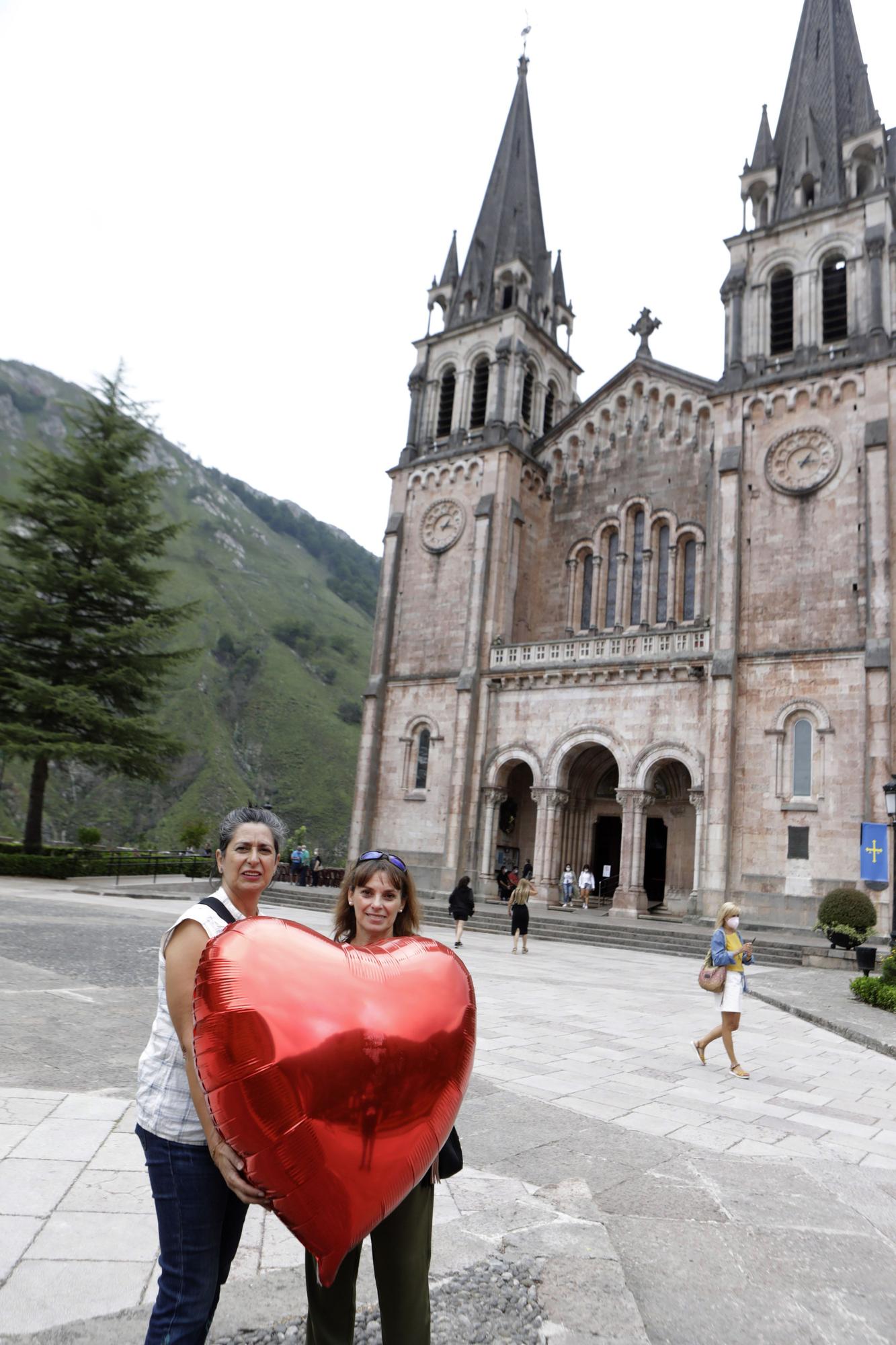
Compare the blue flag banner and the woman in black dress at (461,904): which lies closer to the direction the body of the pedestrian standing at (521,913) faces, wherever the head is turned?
the blue flag banner

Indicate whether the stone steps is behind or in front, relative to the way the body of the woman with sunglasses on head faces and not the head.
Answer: behind

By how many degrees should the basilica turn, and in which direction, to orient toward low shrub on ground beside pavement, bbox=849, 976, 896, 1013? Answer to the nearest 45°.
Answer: approximately 45° to its left

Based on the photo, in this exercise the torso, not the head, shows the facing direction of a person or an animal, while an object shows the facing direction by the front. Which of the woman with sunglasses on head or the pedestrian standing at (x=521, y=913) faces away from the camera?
the pedestrian standing

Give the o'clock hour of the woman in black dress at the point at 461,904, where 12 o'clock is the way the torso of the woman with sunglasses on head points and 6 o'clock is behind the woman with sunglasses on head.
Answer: The woman in black dress is roughly at 6 o'clock from the woman with sunglasses on head.

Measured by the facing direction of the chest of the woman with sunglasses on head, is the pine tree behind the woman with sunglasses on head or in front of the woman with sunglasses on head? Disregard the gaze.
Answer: behind

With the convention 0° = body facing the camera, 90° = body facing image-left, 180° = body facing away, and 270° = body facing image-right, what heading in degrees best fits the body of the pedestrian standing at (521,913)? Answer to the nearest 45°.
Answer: approximately 180°

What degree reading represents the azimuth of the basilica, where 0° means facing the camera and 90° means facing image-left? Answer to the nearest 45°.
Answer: approximately 45°

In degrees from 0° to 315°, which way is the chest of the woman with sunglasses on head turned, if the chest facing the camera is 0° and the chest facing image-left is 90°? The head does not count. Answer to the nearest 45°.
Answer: approximately 0°

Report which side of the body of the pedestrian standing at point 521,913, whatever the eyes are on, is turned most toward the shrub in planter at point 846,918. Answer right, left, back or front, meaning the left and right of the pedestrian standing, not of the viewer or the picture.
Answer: right
